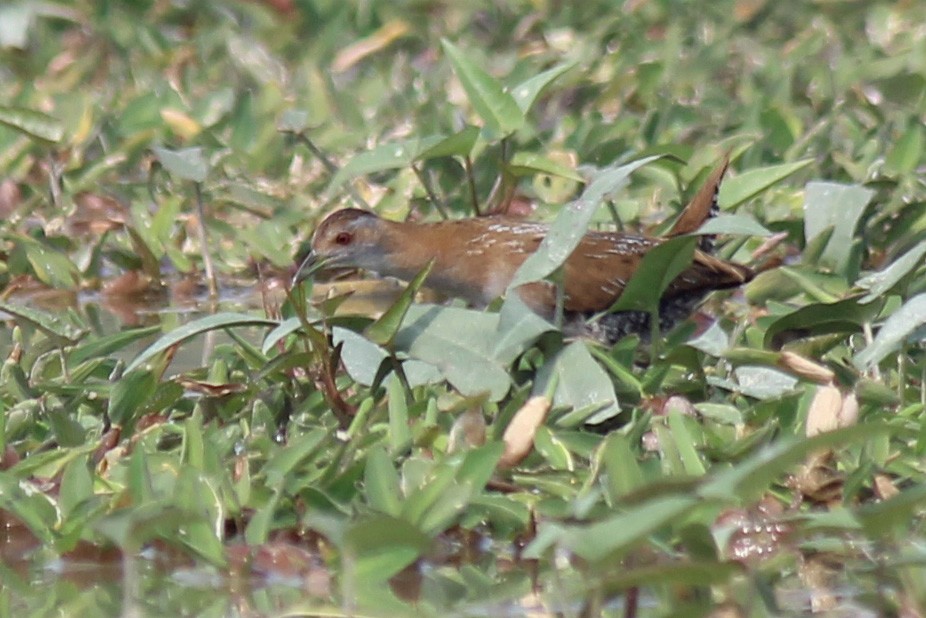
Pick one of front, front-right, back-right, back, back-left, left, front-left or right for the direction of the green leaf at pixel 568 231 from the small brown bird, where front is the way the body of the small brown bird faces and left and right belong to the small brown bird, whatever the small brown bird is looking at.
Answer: left

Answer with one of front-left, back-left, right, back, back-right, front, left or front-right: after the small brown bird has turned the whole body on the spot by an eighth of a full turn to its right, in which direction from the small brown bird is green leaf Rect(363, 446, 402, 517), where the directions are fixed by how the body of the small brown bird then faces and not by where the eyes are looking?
back-left

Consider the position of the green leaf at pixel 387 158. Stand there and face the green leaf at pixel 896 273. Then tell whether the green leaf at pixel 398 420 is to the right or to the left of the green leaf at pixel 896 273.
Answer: right

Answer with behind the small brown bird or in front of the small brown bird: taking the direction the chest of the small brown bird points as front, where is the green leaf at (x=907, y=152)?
behind

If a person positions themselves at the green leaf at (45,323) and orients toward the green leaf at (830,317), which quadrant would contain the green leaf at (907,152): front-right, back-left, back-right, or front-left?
front-left

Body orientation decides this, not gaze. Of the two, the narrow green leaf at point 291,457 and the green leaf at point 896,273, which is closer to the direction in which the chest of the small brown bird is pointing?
the narrow green leaf

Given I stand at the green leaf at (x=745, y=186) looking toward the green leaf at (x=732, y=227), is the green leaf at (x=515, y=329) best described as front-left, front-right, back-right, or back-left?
front-right

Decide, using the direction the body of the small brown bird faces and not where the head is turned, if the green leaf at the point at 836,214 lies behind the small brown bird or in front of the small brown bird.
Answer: behind

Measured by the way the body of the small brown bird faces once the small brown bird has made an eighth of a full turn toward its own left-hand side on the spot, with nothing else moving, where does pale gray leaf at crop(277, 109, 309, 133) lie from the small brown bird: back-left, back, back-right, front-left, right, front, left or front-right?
right

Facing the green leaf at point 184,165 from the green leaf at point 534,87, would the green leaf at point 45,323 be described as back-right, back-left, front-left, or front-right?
front-left

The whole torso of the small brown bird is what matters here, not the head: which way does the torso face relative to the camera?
to the viewer's left

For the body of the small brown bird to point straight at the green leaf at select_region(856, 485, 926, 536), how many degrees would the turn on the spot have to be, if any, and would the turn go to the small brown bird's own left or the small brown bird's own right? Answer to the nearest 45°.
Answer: approximately 90° to the small brown bird's own left

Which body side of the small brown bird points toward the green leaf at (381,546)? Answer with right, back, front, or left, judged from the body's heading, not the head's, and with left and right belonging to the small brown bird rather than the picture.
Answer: left

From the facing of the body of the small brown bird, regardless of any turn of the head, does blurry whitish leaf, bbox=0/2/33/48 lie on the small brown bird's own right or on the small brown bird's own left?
on the small brown bird's own right
